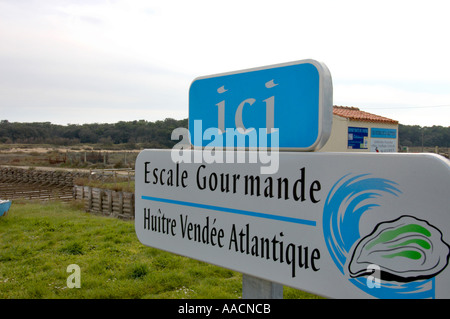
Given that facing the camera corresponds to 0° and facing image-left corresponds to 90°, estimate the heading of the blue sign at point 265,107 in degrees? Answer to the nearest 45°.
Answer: approximately 45°

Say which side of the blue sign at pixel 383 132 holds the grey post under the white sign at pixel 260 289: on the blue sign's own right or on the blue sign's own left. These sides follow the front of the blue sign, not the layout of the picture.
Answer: on the blue sign's own right

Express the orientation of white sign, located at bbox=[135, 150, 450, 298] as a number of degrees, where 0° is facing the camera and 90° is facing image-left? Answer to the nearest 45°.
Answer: approximately 45°

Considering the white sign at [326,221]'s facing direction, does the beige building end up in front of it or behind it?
behind

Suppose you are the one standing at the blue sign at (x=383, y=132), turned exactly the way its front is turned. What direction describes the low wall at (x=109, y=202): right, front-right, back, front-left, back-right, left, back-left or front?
right

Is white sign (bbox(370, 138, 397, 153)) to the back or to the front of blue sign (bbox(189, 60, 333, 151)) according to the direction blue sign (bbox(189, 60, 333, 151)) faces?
to the back

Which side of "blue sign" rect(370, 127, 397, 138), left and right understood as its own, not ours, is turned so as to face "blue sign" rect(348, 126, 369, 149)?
right

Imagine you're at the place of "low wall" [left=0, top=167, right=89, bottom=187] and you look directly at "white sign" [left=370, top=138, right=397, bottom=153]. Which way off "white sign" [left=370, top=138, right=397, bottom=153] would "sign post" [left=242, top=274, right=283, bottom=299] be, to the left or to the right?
right

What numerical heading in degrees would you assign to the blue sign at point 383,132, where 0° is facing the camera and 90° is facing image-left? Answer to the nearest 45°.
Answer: approximately 315°
